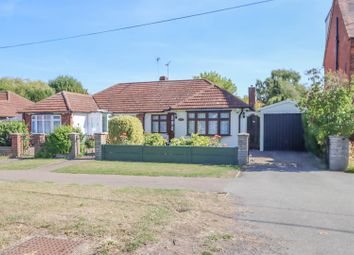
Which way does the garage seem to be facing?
toward the camera

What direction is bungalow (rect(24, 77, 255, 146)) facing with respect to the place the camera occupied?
facing the viewer

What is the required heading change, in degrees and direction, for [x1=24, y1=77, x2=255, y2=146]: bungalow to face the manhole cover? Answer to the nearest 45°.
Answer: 0° — it already faces it

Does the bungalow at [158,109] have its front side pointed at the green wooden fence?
yes

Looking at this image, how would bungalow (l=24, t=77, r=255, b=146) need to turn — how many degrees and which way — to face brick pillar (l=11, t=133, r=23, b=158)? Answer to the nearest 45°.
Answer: approximately 45° to its right

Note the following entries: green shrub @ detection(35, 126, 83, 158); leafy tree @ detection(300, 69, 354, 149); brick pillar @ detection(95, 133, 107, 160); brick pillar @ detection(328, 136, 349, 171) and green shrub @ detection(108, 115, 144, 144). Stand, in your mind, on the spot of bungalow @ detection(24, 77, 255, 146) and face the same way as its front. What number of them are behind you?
0

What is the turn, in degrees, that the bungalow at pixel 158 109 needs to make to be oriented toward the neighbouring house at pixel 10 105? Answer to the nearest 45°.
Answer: approximately 135° to its right

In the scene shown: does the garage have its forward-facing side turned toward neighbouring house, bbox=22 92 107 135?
no

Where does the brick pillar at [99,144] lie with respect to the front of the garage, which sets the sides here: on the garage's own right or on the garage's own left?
on the garage's own right

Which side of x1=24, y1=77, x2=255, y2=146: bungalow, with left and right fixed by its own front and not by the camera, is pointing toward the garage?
left

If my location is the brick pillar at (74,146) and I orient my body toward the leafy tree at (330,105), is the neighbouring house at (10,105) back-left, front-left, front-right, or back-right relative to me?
back-left

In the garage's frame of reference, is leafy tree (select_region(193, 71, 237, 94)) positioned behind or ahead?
behind

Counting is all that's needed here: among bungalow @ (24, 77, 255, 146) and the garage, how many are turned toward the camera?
2

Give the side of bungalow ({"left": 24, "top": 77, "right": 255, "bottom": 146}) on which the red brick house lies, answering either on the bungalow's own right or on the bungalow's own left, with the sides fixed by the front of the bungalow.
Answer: on the bungalow's own left

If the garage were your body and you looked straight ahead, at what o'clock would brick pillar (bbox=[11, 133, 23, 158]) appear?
The brick pillar is roughly at 2 o'clock from the garage.

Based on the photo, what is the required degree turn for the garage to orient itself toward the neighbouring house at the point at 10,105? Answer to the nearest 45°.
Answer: approximately 90° to its right
